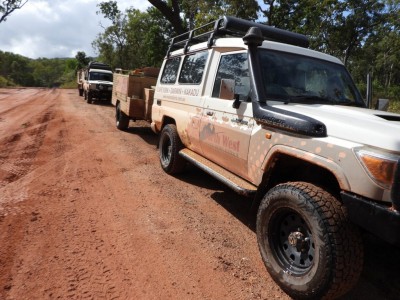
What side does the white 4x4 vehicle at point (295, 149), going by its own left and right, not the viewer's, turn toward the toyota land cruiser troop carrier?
back

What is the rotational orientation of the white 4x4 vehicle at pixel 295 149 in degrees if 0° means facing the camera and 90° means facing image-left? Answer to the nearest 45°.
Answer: approximately 315°
